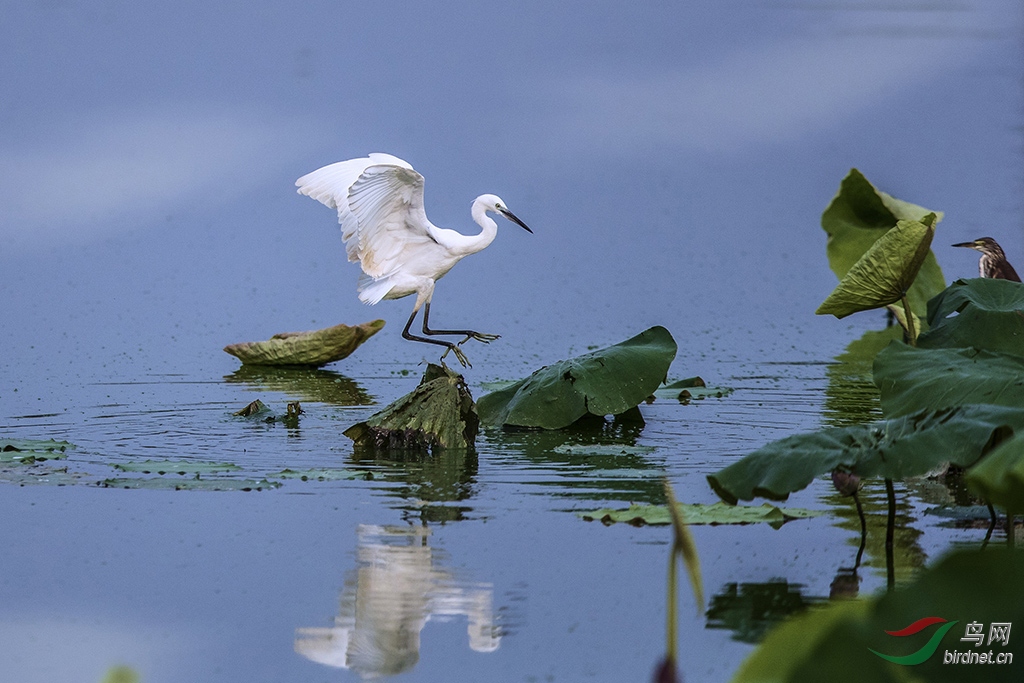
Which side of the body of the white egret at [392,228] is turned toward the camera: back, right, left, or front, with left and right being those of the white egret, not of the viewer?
right

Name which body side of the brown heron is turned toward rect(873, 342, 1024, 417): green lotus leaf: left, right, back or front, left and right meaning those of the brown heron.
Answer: left

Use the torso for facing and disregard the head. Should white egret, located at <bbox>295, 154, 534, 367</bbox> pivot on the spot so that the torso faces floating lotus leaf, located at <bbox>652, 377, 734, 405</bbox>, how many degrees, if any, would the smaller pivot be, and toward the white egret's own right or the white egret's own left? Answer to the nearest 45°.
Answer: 0° — it already faces it

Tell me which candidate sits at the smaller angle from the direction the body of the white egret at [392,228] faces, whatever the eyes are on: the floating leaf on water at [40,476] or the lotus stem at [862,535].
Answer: the lotus stem

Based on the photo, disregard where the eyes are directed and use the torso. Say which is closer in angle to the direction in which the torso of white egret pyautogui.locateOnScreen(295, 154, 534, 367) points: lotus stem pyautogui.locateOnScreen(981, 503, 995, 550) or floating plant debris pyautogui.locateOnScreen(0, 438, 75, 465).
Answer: the lotus stem

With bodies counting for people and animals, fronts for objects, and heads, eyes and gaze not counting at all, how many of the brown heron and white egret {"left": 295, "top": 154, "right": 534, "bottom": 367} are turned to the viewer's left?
1

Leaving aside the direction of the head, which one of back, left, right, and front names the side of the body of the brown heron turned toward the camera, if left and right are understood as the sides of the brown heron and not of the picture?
left

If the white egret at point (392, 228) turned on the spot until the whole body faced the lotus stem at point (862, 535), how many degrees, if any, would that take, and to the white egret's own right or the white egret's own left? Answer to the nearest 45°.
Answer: approximately 45° to the white egret's own right

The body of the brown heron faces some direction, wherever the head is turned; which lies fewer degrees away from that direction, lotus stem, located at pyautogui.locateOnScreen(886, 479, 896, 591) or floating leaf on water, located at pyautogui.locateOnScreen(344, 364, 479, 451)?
the floating leaf on water

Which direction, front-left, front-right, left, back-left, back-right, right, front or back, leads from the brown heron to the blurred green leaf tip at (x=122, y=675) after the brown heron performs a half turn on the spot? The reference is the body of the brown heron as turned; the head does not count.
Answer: right

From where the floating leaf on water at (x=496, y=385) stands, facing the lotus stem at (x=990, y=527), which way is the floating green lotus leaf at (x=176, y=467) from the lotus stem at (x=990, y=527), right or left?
right
